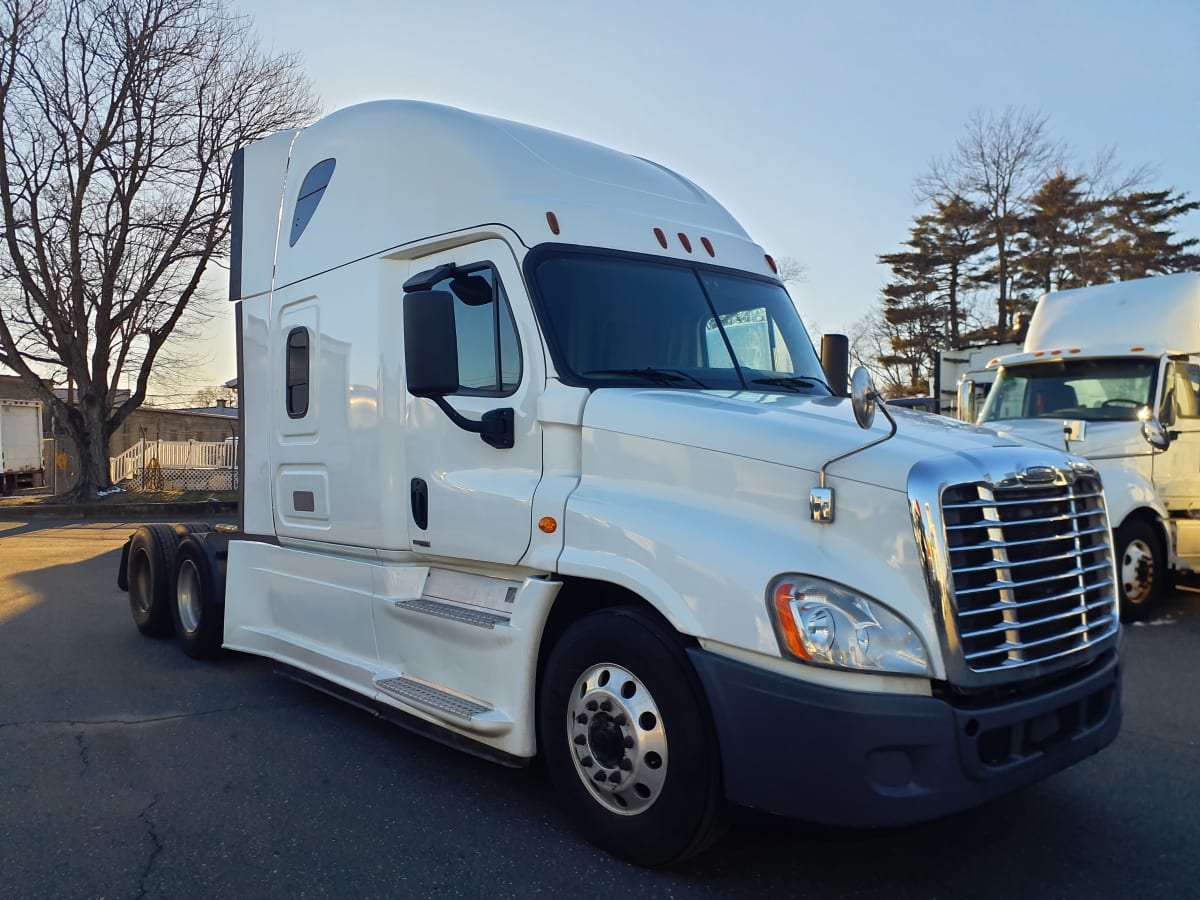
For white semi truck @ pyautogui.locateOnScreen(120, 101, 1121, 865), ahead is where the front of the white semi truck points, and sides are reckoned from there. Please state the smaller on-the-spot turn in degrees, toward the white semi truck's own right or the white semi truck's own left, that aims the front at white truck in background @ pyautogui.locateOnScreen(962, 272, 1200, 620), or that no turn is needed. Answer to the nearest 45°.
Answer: approximately 90° to the white semi truck's own left

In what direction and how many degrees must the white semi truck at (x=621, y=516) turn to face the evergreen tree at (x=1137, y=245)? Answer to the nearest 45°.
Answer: approximately 90° to its left

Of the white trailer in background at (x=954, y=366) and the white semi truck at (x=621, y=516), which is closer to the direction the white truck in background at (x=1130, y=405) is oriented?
the white semi truck

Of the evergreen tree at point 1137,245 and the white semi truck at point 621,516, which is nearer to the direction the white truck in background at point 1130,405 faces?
the white semi truck

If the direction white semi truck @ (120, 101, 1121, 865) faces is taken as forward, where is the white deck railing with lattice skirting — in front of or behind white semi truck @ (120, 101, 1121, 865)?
behind

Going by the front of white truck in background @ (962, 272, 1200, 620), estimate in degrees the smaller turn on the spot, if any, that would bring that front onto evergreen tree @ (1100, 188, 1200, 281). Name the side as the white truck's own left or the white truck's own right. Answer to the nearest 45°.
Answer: approximately 135° to the white truck's own right

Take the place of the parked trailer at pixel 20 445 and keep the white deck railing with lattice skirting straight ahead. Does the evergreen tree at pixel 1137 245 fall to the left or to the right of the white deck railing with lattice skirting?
left

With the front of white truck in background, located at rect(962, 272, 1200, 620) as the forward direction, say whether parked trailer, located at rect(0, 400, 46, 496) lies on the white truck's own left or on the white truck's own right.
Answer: on the white truck's own right

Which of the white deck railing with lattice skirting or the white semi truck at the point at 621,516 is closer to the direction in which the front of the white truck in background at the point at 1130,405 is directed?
the white semi truck

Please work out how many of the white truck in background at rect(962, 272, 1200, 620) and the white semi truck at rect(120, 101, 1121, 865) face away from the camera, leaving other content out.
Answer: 0

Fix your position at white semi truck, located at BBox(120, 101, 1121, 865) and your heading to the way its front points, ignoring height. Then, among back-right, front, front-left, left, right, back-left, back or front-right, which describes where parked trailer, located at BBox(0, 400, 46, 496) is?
back

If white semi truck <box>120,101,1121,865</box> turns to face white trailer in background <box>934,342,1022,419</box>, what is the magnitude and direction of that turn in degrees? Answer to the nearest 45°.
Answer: approximately 90° to its left

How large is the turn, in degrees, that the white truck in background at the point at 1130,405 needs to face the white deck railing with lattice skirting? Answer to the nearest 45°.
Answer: approximately 45° to its right
